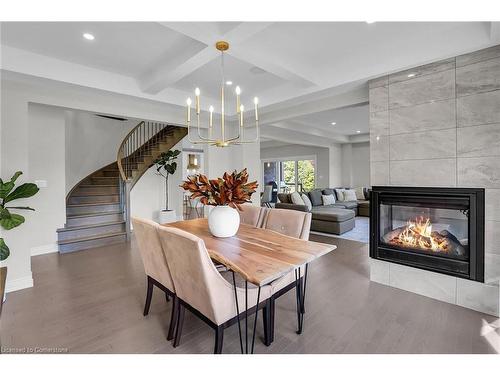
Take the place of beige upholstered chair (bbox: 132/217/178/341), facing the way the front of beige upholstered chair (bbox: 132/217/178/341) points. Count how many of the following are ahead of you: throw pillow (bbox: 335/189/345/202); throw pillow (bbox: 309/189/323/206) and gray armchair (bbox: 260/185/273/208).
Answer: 3

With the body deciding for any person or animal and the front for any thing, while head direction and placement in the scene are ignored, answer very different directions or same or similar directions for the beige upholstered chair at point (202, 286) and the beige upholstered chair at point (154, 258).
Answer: same or similar directions

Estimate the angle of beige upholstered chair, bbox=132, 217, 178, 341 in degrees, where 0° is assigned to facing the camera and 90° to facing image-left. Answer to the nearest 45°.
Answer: approximately 225°

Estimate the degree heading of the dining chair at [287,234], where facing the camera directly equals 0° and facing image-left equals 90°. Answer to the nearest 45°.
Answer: approximately 45°

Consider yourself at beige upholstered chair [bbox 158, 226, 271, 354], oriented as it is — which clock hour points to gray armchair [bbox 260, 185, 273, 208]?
The gray armchair is roughly at 11 o'clock from the beige upholstered chair.

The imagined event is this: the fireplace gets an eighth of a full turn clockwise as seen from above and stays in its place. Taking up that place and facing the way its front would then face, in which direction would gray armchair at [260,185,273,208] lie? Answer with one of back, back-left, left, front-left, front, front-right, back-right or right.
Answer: front-right

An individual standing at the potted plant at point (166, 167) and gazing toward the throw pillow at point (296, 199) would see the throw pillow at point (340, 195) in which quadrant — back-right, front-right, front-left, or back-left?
front-left

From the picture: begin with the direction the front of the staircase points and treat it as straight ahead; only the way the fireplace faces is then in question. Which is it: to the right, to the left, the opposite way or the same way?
to the right

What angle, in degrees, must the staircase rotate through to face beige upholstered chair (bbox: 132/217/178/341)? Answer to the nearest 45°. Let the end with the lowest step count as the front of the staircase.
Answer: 0° — it already faces it

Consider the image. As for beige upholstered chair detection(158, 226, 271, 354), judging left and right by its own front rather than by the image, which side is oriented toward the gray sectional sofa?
front

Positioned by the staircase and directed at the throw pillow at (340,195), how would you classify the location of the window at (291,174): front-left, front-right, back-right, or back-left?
front-left

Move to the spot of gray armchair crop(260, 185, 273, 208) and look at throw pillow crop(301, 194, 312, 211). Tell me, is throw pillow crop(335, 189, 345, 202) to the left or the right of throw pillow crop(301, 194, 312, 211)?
left

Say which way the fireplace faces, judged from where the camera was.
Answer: facing the viewer and to the left of the viewer

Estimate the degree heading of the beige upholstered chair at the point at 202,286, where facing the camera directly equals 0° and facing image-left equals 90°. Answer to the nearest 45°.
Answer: approximately 225°
